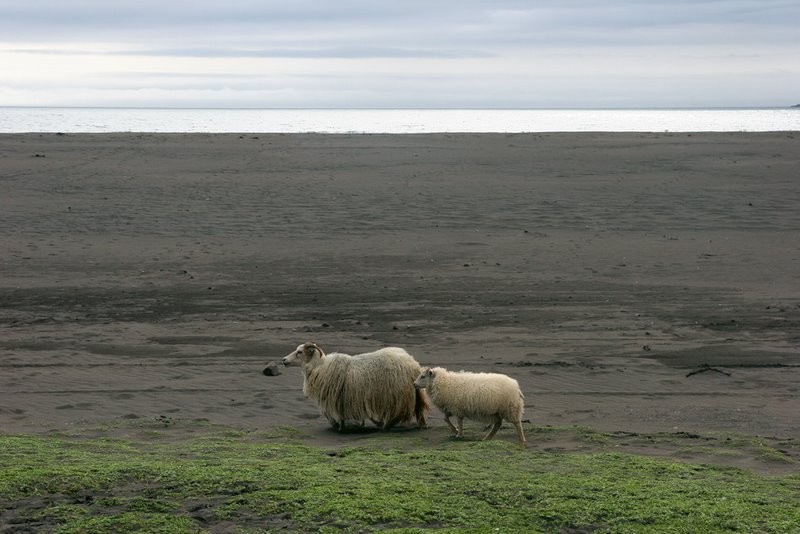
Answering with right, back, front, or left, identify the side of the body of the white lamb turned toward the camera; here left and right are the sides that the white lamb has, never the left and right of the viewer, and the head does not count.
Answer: left

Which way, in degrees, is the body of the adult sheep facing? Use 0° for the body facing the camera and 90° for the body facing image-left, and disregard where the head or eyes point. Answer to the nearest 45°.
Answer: approximately 90°

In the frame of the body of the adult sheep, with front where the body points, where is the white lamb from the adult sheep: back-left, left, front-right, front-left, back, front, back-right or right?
back-left

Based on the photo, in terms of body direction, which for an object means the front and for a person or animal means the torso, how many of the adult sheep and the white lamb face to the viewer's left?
2

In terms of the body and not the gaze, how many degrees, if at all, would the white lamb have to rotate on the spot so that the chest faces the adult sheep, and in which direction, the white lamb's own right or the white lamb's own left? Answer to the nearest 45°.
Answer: approximately 45° to the white lamb's own right
